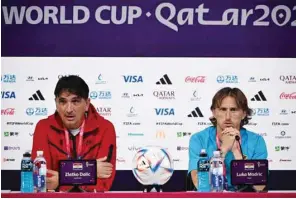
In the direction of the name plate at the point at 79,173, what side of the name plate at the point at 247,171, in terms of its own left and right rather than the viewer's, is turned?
right

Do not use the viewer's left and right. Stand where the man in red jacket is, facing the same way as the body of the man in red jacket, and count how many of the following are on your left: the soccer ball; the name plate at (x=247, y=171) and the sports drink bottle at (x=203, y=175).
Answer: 3

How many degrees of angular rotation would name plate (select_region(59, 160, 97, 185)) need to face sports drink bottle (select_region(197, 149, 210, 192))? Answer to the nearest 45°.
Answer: approximately 90° to its left

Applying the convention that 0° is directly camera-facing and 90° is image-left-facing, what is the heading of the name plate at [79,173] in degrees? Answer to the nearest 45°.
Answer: approximately 0°

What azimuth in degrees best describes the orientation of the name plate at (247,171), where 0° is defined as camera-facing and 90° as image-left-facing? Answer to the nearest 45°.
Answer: approximately 0°

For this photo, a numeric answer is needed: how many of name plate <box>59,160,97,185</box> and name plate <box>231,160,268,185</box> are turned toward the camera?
2

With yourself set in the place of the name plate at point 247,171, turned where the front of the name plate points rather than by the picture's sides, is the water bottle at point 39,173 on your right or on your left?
on your right
